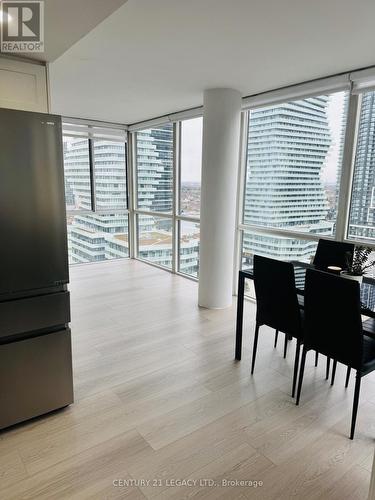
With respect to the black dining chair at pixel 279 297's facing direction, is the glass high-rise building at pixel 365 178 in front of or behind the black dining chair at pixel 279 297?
in front

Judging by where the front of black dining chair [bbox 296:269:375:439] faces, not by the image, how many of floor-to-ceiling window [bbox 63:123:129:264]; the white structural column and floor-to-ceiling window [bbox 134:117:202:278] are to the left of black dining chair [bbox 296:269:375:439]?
3

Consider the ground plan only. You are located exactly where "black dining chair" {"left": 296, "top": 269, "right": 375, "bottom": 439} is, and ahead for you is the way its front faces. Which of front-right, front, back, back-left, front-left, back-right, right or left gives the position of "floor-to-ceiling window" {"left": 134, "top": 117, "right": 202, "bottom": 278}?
left

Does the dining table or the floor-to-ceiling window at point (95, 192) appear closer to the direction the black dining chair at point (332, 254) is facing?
the dining table

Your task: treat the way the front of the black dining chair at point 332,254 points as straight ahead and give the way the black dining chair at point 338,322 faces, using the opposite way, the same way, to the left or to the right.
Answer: the opposite way

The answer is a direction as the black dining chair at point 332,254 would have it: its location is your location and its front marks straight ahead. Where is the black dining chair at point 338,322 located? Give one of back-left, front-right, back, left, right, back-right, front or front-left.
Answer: front-left

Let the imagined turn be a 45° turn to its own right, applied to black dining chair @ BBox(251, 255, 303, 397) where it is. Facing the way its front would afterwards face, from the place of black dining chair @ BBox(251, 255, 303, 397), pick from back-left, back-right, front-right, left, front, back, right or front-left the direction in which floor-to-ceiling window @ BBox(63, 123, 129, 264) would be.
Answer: back-left

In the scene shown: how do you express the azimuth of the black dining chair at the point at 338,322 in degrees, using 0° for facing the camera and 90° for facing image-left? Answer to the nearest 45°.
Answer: approximately 225°

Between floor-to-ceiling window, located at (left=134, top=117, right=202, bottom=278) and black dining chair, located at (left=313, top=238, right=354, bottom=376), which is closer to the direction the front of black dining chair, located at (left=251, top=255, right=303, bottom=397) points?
the black dining chair

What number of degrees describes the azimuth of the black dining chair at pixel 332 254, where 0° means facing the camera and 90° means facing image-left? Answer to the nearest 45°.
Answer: approximately 45°

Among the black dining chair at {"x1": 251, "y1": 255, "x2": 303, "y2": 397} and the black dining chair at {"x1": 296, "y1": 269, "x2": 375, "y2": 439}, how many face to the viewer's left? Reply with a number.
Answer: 0

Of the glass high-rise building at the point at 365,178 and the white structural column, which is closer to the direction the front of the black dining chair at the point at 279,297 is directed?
the glass high-rise building
